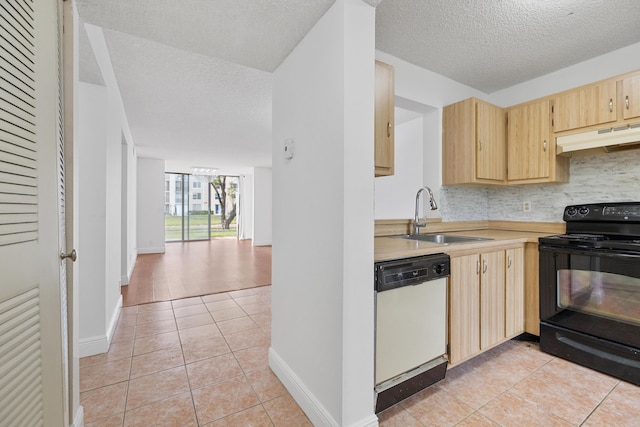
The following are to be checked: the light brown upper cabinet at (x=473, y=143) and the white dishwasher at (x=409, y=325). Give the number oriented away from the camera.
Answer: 0

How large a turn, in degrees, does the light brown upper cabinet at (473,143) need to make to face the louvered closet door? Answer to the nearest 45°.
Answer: approximately 90° to its right

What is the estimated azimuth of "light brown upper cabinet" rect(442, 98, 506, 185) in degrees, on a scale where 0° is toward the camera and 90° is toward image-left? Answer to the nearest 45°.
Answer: approximately 315°

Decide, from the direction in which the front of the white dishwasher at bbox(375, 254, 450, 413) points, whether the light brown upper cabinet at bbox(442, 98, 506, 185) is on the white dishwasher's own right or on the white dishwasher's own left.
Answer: on the white dishwasher's own left

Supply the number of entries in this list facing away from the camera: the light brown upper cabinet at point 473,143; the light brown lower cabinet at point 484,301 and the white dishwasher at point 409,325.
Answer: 0

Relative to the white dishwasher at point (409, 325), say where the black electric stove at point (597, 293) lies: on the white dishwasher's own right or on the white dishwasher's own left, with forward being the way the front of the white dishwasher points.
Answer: on the white dishwasher's own left

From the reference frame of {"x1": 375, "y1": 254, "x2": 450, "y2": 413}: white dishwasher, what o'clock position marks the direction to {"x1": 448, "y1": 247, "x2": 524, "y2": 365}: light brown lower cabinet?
The light brown lower cabinet is roughly at 9 o'clock from the white dishwasher.

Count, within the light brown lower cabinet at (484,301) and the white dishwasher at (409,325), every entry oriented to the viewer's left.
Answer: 0

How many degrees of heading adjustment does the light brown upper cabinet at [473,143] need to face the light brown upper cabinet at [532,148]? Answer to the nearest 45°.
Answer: approximately 90° to its left

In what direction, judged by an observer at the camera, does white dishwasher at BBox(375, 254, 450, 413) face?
facing the viewer and to the right of the viewer

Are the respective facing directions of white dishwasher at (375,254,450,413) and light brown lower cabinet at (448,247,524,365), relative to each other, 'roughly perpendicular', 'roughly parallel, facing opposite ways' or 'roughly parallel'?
roughly parallel

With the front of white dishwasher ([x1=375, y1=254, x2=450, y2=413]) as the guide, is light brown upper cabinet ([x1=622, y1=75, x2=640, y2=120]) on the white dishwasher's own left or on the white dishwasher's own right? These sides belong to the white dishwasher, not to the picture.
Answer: on the white dishwasher's own left
